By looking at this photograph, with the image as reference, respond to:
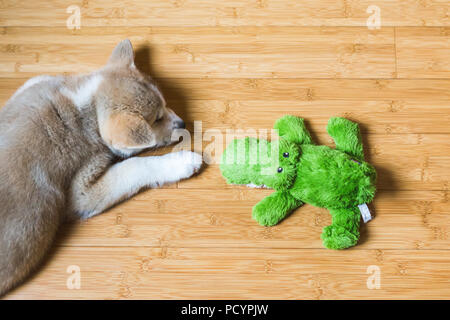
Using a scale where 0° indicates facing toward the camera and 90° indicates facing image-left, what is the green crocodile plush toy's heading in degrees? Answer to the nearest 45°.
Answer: approximately 90°
